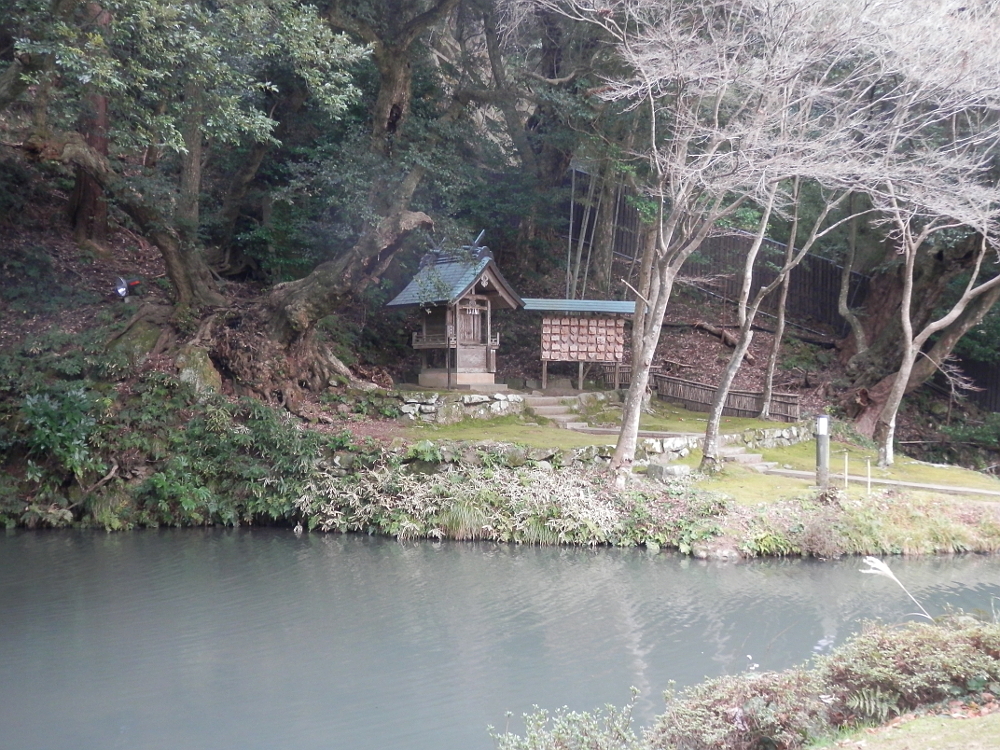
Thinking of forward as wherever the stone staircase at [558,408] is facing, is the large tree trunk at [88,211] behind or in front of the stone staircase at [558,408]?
behind

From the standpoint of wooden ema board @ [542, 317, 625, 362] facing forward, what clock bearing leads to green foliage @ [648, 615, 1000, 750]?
The green foliage is roughly at 12 o'clock from the wooden ema board.

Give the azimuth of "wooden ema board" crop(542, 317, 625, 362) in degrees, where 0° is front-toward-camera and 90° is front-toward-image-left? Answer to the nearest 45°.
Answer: approximately 0°

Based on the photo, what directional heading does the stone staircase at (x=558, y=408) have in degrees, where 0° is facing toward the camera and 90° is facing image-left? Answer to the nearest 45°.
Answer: approximately 315°

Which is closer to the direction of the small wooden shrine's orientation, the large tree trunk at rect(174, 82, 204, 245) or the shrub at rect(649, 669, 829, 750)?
the shrub

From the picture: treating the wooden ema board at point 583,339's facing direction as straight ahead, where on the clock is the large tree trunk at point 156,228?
The large tree trunk is roughly at 2 o'clock from the wooden ema board.

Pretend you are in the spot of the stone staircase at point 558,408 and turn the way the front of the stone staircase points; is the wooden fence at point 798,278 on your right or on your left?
on your left
